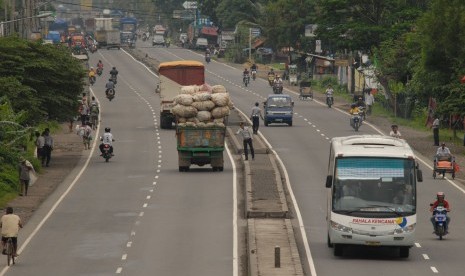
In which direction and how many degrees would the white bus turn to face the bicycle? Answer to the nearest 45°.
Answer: approximately 90° to its right

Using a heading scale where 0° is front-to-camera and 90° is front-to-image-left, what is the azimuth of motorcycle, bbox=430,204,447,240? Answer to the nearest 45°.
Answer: approximately 0°

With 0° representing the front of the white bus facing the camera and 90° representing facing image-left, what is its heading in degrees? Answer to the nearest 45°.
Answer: approximately 0°

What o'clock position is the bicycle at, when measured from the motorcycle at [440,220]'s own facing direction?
The bicycle is roughly at 2 o'clock from the motorcycle.
